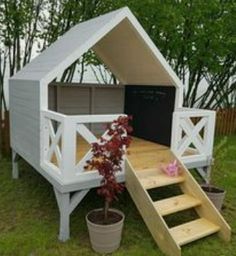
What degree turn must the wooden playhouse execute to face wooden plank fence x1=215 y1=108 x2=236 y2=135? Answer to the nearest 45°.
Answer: approximately 90° to its left

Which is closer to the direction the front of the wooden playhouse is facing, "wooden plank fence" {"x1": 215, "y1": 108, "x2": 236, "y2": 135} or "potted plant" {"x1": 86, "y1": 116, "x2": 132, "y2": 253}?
the potted plant

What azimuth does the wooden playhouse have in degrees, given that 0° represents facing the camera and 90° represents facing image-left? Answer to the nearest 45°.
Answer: approximately 315°

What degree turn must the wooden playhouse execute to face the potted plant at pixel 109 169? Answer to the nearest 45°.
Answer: approximately 45° to its right

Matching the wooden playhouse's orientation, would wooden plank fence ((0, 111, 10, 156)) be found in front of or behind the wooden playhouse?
behind
